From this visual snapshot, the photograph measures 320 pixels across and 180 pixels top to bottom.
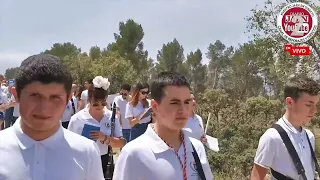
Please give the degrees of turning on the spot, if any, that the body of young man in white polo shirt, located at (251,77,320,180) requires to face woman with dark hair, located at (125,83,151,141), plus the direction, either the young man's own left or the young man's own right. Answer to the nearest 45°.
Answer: approximately 180°

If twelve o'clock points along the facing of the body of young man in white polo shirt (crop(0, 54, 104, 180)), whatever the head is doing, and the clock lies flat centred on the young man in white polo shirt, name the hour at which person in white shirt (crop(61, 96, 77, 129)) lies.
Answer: The person in white shirt is roughly at 6 o'clock from the young man in white polo shirt.

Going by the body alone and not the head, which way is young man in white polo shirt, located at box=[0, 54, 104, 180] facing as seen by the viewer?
toward the camera

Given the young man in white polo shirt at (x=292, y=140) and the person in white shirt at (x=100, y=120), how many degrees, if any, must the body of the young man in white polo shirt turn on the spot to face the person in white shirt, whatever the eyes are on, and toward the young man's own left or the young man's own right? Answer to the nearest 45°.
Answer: approximately 135° to the young man's own right

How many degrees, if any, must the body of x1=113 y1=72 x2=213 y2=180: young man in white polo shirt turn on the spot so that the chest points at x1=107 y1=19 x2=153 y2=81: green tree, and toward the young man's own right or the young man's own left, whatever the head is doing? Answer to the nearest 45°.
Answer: approximately 135° to the young man's own left

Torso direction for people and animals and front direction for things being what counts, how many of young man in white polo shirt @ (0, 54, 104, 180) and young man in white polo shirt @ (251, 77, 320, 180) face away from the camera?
0

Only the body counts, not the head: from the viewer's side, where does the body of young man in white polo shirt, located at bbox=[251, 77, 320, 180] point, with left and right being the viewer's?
facing the viewer and to the right of the viewer

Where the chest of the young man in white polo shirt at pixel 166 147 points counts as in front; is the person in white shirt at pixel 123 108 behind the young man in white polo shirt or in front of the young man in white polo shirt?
behind

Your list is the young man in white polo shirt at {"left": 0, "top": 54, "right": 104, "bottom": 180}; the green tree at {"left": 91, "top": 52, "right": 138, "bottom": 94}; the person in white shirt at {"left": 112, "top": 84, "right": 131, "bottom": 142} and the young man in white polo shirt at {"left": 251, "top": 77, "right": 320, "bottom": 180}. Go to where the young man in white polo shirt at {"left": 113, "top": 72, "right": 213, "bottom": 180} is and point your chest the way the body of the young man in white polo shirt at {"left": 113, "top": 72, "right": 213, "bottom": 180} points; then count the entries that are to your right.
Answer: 1

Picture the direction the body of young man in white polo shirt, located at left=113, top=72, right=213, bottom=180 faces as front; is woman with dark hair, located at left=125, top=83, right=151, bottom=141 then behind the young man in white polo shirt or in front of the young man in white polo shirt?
behind
